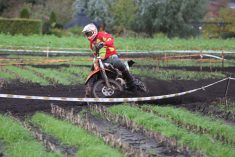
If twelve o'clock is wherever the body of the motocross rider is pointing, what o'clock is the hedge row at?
The hedge row is roughly at 4 o'clock from the motocross rider.

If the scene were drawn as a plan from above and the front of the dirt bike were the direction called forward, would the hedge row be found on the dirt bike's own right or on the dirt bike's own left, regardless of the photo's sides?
on the dirt bike's own right

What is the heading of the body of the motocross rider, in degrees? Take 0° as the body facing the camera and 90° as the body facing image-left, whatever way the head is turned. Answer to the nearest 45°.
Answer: approximately 45°

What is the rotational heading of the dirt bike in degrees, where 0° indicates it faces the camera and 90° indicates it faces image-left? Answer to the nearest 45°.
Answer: approximately 45°
